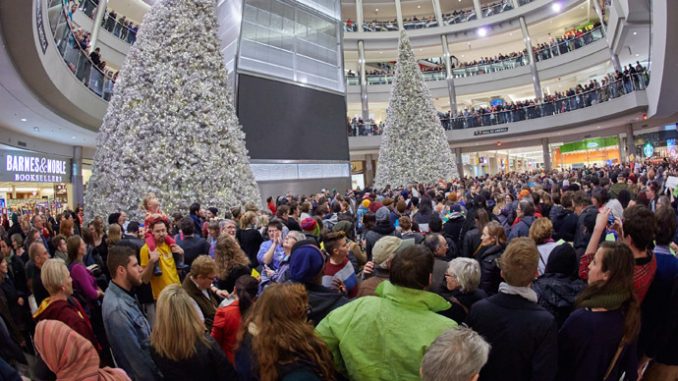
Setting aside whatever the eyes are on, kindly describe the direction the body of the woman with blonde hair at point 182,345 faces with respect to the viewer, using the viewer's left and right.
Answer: facing away from the viewer

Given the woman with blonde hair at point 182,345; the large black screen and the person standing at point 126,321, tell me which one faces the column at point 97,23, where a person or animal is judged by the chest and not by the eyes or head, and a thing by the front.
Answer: the woman with blonde hair

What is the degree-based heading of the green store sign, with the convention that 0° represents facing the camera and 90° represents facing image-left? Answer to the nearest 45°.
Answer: approximately 45°

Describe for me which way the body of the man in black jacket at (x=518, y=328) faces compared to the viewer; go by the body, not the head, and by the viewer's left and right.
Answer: facing away from the viewer

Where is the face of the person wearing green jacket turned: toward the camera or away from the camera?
away from the camera

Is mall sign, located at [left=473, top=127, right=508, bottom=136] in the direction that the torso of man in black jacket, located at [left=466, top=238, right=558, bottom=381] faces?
yes

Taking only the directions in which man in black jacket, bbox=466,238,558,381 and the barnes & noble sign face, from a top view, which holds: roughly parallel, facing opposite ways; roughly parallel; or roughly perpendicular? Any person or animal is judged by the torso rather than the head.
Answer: roughly perpendicular

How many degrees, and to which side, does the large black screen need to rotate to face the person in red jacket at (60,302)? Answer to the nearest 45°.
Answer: approximately 45° to its right

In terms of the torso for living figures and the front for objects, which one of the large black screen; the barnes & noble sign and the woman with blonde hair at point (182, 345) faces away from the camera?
the woman with blonde hair

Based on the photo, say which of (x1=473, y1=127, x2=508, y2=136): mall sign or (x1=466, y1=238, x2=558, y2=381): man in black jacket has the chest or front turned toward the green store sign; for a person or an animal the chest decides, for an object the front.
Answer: the man in black jacket

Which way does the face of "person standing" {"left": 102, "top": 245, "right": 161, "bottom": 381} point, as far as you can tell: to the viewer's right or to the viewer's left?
to the viewer's right

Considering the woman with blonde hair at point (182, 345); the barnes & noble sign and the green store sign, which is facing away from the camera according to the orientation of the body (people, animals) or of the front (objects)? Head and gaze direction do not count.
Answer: the woman with blonde hair
